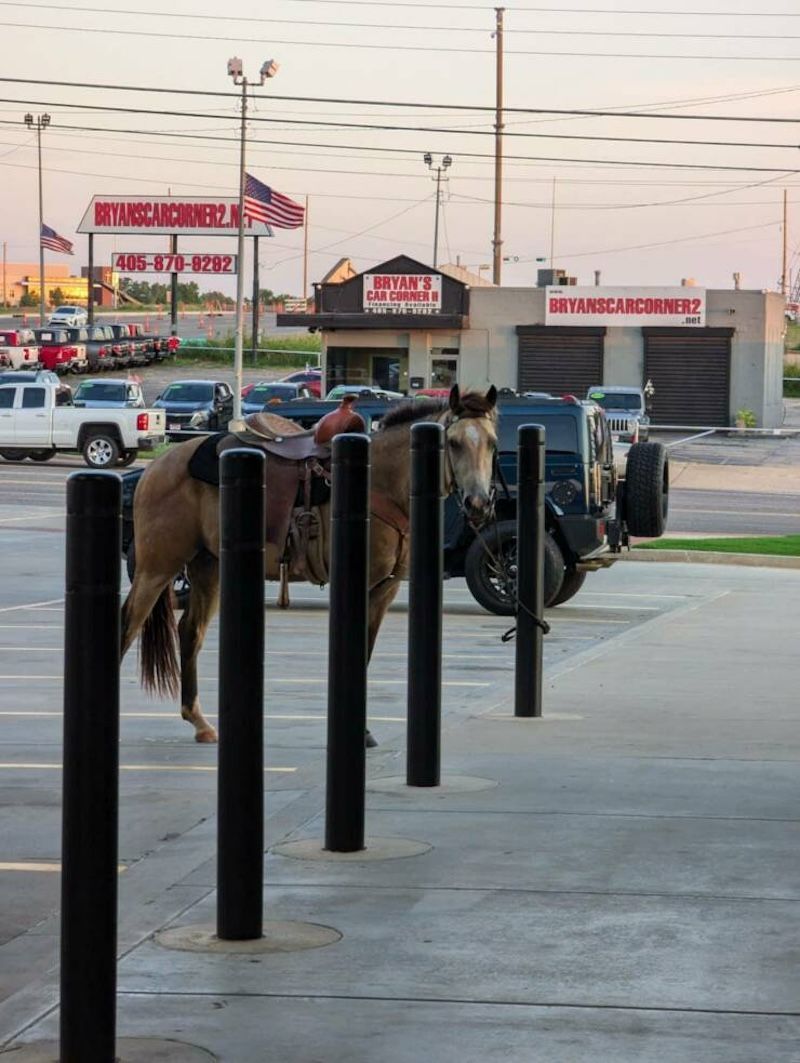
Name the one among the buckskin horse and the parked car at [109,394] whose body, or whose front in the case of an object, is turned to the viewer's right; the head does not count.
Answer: the buckskin horse

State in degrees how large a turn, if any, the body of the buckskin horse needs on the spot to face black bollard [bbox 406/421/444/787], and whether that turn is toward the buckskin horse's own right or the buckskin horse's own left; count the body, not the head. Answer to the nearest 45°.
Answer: approximately 45° to the buckskin horse's own right

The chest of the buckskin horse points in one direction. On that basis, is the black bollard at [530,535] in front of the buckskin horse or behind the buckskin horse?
in front

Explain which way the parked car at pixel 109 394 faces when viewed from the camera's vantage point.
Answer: facing the viewer and to the left of the viewer

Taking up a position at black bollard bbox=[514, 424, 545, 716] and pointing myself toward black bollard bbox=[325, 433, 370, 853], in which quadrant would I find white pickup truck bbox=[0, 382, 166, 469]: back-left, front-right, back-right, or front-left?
back-right

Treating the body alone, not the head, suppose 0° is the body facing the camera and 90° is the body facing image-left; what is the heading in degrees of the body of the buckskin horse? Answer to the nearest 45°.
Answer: approximately 270°

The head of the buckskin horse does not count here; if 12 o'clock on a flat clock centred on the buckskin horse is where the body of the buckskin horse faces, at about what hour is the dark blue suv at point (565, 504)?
The dark blue suv is roughly at 10 o'clock from the buckskin horse.

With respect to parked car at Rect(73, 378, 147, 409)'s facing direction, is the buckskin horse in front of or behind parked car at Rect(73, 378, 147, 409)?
in front

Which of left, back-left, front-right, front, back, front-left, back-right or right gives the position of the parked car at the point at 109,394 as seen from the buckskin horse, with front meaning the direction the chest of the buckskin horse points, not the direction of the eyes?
left
